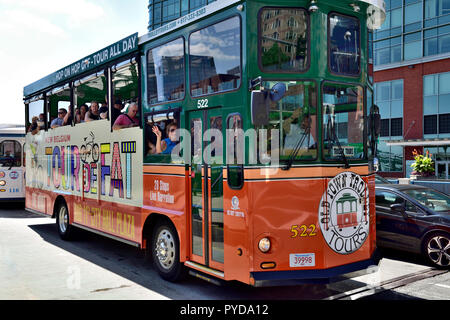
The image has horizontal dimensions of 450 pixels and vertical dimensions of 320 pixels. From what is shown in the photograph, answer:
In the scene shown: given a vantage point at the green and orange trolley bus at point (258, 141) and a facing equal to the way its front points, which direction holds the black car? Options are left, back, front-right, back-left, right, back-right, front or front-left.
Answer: left

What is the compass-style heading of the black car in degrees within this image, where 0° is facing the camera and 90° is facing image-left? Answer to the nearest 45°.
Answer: approximately 315°

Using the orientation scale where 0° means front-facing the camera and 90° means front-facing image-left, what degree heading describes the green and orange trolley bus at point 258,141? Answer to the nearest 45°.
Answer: approximately 315°

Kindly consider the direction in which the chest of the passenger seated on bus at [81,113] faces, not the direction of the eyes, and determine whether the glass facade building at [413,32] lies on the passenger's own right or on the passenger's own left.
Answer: on the passenger's own left

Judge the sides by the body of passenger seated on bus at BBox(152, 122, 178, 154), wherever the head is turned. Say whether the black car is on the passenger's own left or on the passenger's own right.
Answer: on the passenger's own left

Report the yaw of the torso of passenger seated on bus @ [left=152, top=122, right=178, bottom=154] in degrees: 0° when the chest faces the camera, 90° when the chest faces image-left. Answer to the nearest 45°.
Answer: approximately 315°

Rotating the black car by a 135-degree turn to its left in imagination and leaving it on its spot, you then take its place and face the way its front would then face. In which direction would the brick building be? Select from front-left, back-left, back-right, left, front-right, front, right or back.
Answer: front

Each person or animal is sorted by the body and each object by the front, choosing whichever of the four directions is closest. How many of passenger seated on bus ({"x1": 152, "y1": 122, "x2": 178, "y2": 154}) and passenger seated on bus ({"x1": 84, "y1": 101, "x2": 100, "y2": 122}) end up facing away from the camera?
0

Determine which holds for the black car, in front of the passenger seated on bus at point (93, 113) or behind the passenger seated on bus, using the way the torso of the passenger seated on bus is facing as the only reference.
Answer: in front

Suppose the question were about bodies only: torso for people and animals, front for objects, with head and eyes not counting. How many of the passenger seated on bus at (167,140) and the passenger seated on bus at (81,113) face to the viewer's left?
0

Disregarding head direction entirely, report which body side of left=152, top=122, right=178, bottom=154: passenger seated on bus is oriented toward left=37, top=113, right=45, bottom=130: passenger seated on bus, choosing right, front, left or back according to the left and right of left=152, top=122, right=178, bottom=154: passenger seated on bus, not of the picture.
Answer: back

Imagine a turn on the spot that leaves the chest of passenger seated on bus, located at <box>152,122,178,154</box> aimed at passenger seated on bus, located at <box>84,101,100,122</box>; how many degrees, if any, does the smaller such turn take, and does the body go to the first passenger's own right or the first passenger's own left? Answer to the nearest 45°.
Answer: approximately 180°
